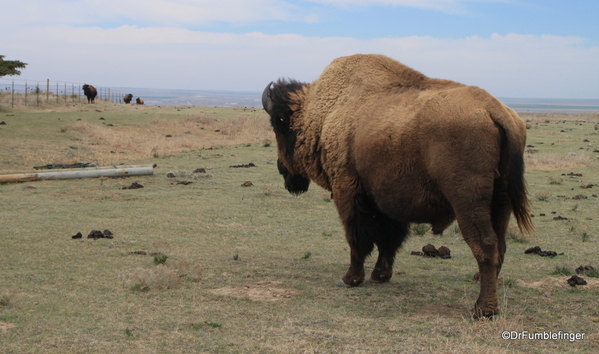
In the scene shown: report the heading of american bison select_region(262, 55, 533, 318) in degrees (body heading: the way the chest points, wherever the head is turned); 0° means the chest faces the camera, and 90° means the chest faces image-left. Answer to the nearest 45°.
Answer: approximately 135°

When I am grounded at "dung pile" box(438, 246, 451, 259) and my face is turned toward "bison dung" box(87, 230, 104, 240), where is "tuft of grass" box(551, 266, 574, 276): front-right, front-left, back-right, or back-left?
back-left

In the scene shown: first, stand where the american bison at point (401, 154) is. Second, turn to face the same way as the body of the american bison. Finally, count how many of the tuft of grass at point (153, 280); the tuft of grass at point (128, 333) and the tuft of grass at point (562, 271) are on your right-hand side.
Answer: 1

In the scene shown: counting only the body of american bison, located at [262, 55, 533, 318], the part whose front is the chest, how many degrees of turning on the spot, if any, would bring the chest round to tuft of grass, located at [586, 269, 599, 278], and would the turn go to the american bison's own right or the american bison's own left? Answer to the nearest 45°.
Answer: approximately 90° to the american bison's own right

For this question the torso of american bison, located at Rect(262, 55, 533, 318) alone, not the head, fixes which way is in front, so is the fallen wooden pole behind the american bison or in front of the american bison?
in front

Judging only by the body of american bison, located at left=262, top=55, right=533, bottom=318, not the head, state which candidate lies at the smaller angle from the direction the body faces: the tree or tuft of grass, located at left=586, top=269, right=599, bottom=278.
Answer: the tree

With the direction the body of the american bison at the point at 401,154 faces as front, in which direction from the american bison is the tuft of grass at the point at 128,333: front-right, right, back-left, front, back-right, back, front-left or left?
left

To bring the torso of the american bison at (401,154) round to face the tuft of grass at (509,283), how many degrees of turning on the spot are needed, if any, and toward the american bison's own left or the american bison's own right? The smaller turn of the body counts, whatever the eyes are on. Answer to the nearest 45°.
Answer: approximately 180°

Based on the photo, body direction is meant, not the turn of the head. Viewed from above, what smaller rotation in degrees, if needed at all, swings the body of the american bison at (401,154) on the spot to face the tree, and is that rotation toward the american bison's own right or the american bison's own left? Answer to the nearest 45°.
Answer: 0° — it already faces it

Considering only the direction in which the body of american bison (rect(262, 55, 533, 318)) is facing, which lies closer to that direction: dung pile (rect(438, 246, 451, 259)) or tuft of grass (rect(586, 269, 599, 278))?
the dung pile

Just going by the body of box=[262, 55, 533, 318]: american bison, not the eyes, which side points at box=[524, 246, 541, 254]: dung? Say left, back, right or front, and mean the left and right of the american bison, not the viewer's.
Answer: right

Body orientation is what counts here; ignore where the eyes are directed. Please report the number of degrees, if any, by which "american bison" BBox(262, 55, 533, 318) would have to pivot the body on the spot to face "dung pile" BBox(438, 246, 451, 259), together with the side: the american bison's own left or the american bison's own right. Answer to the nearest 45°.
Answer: approximately 45° to the american bison's own right

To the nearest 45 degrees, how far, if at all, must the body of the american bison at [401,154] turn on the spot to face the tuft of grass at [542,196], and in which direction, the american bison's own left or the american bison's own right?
approximately 45° to the american bison's own right
